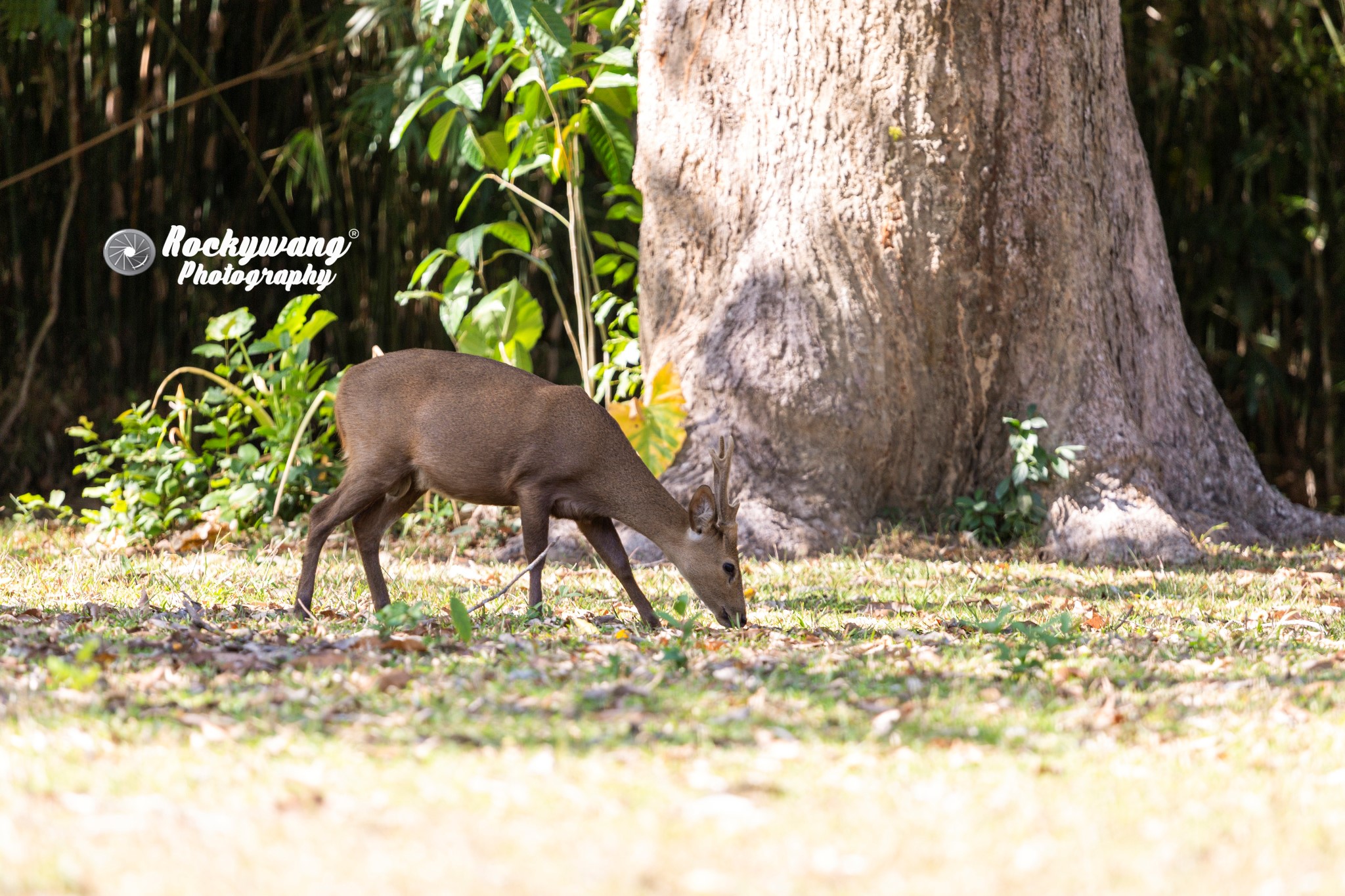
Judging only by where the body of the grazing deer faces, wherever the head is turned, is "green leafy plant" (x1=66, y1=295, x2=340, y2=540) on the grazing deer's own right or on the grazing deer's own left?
on the grazing deer's own left

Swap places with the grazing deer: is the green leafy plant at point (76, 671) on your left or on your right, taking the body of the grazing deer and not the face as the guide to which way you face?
on your right

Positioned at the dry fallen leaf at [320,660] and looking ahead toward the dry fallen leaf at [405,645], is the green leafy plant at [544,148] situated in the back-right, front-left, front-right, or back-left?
front-left

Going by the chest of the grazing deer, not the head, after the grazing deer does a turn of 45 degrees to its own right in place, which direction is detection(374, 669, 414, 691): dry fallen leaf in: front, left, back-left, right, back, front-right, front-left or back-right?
front-right

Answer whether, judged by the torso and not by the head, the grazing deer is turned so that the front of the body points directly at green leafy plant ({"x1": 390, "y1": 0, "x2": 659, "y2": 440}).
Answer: no

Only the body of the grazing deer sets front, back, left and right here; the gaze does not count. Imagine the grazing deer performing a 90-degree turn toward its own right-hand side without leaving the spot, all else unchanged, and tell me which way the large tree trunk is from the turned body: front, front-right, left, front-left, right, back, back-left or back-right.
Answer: back-left

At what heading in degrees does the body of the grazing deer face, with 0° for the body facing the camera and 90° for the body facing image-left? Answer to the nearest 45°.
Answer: approximately 270°

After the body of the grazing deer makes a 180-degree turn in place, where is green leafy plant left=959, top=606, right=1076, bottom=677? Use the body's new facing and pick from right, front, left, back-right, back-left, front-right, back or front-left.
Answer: back-left

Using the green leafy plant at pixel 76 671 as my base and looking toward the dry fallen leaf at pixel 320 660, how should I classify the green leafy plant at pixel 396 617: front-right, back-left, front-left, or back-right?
front-left

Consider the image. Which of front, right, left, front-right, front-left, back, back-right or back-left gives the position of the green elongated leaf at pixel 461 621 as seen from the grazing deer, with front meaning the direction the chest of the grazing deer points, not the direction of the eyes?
right

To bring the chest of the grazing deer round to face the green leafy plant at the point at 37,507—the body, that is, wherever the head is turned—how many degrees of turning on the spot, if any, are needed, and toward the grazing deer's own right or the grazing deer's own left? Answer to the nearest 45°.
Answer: approximately 135° to the grazing deer's own left

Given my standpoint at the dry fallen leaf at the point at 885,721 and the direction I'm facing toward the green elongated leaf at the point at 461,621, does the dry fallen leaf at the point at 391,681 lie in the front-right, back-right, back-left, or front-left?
front-left

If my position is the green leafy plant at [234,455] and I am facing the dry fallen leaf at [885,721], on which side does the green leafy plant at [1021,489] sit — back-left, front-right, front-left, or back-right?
front-left
